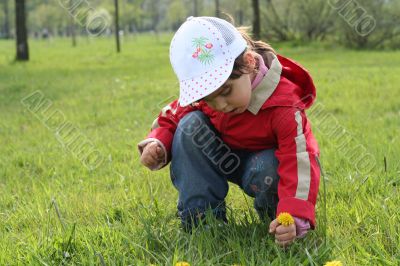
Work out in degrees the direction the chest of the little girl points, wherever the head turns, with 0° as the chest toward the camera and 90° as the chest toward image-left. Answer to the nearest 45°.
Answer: approximately 45°
